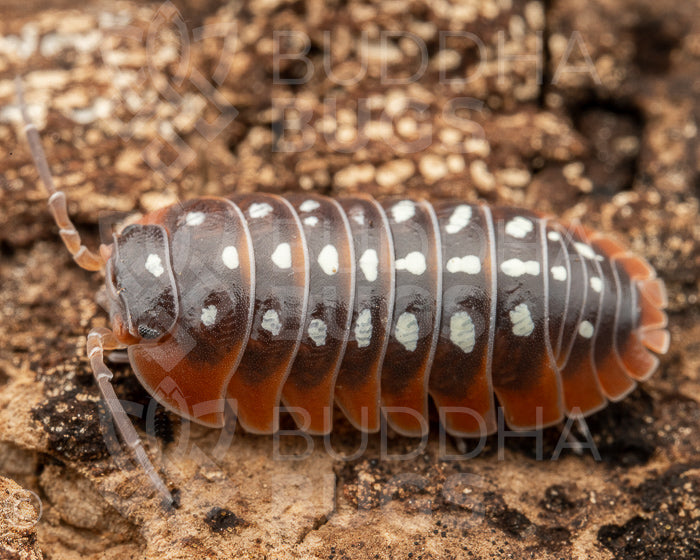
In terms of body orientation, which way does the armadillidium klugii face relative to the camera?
to the viewer's left
